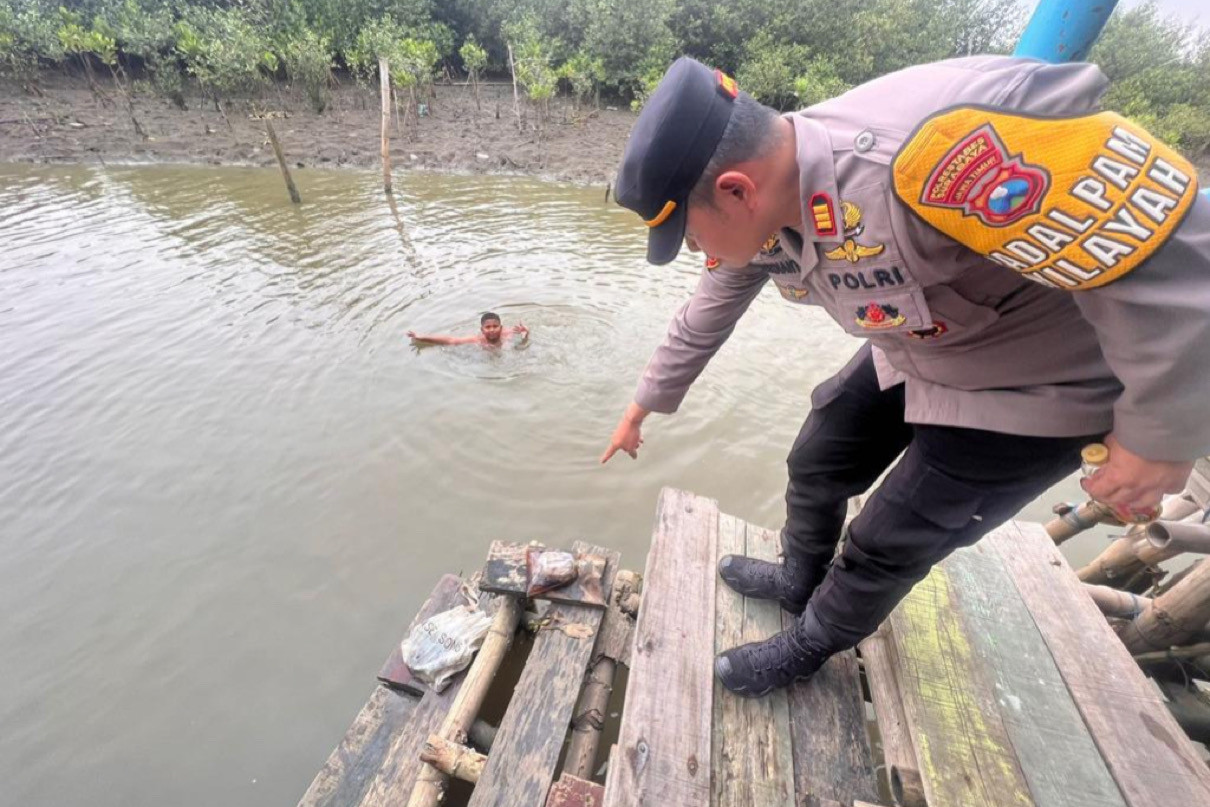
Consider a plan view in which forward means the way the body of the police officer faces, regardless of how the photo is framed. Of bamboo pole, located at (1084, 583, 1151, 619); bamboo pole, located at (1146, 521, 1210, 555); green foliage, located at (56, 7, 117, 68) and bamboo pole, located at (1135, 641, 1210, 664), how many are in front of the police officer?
1

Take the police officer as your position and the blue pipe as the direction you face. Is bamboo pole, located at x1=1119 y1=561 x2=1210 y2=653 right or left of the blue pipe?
right

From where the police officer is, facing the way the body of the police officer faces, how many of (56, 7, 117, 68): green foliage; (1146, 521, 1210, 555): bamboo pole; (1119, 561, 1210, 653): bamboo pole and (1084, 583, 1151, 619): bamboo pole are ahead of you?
1

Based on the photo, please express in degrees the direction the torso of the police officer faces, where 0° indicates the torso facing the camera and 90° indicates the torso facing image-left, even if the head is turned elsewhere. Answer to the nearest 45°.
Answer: approximately 90°

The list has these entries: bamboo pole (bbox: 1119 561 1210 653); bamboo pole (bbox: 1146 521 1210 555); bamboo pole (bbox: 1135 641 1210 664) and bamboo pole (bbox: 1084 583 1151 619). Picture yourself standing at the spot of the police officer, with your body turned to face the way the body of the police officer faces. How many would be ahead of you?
0

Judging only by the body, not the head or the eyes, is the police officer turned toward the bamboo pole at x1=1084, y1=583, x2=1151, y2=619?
no

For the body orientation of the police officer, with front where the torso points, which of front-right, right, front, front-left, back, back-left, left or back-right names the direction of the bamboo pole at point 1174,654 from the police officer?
back-right

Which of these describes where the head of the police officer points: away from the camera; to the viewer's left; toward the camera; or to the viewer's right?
to the viewer's left

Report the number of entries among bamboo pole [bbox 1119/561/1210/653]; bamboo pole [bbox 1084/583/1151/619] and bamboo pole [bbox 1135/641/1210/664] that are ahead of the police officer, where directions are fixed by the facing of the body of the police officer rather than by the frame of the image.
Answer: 0

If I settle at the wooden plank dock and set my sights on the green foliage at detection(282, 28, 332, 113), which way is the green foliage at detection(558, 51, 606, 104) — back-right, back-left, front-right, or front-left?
front-right

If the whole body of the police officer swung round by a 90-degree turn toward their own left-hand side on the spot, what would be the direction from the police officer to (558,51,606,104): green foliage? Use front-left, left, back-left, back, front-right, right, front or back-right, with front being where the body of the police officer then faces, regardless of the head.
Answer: back-right

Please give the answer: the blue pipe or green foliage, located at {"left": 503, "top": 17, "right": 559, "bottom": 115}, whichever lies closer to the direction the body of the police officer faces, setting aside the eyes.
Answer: the green foliage
